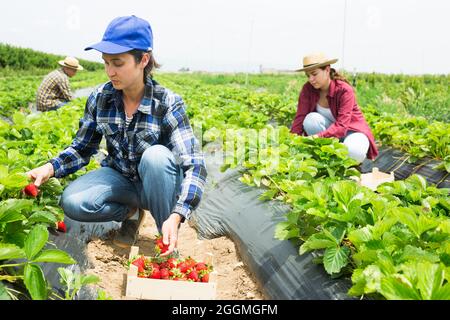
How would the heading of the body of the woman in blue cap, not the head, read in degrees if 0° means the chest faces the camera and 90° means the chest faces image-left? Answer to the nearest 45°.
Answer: approximately 45°

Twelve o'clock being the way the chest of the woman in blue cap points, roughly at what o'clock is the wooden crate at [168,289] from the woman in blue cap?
The wooden crate is roughly at 10 o'clock from the woman in blue cap.

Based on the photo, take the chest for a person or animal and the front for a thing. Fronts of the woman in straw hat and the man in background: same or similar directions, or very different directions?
very different directions

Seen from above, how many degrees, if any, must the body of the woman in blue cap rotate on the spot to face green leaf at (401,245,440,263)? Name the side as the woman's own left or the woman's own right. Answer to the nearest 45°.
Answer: approximately 90° to the woman's own left

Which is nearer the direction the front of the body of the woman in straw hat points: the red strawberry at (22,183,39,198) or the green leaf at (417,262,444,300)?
the red strawberry

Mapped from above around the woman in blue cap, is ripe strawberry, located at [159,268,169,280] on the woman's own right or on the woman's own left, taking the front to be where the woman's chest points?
on the woman's own left

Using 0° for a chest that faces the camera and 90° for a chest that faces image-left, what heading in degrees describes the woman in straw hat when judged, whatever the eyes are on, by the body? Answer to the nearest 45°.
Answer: approximately 45°
